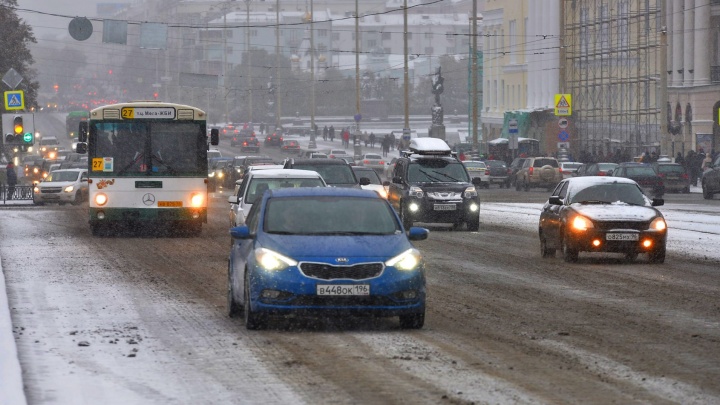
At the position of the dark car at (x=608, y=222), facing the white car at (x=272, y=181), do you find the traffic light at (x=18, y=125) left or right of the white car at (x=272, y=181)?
right

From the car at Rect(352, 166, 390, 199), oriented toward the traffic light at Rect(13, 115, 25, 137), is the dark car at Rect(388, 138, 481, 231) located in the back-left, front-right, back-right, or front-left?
back-left

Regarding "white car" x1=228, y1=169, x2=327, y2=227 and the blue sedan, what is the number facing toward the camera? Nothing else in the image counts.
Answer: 2

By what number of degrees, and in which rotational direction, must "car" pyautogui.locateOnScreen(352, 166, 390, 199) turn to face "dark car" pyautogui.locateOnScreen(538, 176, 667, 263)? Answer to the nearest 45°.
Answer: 0° — it already faces it

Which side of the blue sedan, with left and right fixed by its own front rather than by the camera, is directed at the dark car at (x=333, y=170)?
back
